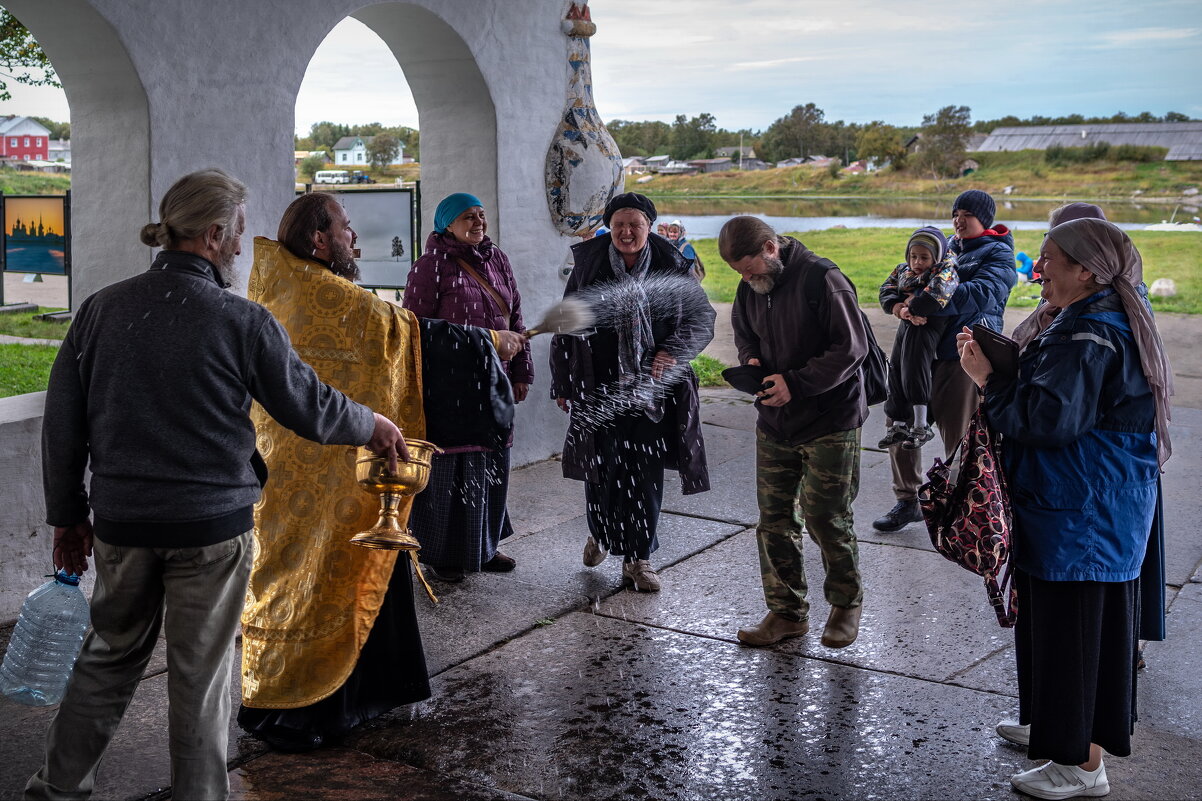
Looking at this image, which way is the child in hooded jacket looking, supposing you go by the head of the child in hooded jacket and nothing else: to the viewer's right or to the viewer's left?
to the viewer's left

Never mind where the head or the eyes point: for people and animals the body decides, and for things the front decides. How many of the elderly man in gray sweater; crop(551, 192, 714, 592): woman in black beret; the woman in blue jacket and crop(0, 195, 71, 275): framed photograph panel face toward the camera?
2

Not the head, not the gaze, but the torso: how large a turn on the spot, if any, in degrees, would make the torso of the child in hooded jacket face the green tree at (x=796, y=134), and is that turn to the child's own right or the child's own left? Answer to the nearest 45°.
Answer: approximately 135° to the child's own right

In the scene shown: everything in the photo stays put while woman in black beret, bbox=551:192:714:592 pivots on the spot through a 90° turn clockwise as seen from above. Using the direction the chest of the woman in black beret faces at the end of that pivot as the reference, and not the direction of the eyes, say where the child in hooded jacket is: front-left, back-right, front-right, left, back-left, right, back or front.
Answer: back-right

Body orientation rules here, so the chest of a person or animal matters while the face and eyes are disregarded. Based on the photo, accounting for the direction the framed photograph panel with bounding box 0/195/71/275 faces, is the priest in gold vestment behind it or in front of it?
in front

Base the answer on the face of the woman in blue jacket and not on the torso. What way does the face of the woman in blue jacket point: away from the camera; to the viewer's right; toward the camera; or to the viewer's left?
to the viewer's left

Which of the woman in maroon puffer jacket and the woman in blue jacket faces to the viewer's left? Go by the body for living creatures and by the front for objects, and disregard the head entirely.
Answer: the woman in blue jacket

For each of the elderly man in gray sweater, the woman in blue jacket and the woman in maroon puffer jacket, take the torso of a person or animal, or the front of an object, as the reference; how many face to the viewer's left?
1

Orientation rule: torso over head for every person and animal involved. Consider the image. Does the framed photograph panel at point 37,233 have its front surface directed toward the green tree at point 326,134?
no

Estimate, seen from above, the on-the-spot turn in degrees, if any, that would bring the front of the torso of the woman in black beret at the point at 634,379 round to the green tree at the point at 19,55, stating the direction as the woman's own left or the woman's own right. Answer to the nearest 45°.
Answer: approximately 135° to the woman's own right

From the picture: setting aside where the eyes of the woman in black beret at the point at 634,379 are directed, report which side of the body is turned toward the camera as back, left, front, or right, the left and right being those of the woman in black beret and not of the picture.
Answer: front

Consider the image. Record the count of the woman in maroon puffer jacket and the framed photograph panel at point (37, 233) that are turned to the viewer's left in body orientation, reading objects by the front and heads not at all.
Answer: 0

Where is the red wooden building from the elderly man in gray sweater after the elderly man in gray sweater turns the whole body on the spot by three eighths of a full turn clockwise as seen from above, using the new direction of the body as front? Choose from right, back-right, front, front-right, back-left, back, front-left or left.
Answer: back

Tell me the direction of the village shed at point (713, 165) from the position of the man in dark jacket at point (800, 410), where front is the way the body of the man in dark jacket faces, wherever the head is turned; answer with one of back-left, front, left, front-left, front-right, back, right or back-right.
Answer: back-right

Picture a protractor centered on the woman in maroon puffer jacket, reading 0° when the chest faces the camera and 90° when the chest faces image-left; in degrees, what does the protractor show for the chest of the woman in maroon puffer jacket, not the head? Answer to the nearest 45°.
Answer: approximately 315°

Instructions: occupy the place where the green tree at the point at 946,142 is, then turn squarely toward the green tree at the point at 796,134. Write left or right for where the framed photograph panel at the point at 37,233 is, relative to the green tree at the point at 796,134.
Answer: left

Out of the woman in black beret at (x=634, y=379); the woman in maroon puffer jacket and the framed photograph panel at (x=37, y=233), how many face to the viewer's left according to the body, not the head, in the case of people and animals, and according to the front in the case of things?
0

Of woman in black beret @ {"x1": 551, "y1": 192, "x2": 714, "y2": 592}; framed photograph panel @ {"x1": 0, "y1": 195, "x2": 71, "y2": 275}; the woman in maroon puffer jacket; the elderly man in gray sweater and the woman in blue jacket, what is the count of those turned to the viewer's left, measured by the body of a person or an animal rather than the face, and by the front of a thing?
1
